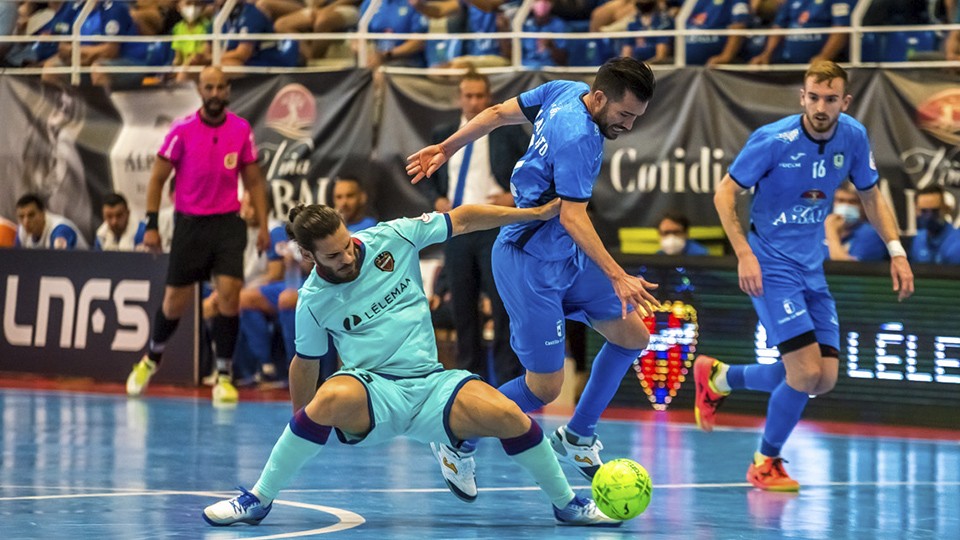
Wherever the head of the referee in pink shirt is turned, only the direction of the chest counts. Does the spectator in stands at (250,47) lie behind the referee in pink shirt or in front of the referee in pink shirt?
behind

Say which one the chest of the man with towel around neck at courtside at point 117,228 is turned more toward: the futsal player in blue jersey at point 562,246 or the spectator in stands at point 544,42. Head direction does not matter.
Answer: the futsal player in blue jersey

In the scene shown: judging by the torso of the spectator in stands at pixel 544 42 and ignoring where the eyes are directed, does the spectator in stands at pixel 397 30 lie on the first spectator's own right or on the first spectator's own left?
on the first spectator's own right

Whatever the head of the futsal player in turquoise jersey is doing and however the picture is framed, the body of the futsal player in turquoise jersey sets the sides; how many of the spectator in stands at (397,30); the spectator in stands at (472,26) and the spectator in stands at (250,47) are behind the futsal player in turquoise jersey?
3

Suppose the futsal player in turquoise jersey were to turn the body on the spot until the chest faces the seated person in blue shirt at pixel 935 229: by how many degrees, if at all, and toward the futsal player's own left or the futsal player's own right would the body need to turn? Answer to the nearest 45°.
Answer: approximately 135° to the futsal player's own left

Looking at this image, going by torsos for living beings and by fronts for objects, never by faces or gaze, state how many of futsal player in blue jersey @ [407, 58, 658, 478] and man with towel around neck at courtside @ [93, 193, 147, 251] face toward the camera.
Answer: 1

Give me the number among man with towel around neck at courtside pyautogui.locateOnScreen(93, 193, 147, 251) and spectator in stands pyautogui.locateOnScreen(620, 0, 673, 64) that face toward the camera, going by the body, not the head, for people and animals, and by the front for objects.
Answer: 2
